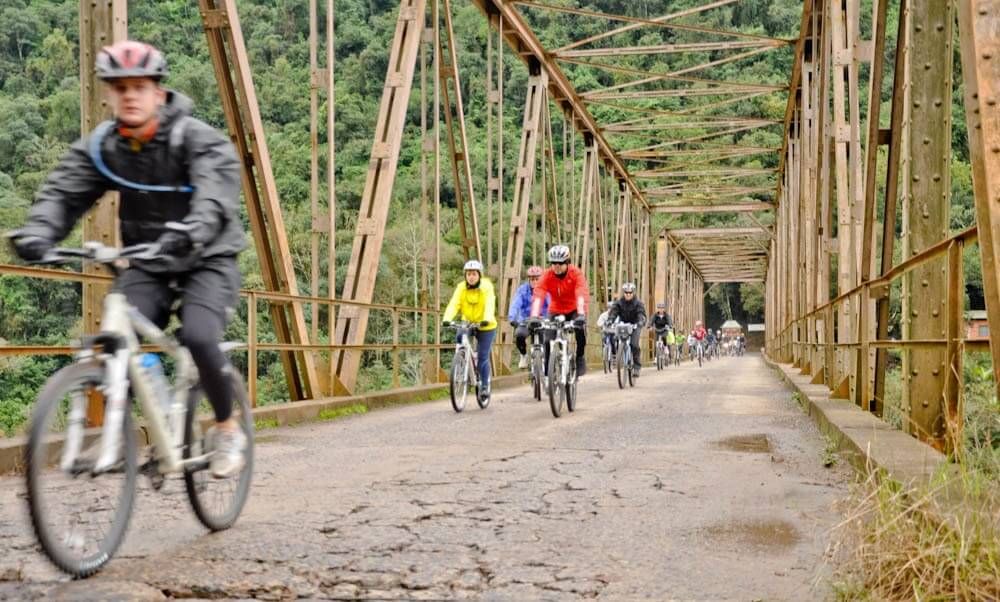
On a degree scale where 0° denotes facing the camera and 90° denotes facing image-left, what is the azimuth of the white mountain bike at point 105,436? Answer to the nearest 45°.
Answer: approximately 45°

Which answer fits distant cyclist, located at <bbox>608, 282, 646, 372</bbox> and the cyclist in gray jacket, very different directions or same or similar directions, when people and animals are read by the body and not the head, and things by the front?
same or similar directions

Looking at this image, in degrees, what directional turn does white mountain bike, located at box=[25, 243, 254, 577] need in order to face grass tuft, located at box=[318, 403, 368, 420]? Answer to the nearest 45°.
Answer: approximately 135° to its right

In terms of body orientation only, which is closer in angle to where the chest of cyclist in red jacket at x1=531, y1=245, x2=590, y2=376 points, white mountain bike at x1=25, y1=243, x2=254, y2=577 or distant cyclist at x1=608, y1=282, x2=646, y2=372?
the white mountain bike

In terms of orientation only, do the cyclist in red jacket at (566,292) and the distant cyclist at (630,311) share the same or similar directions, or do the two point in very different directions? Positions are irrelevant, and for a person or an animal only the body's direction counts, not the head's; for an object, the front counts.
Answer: same or similar directions

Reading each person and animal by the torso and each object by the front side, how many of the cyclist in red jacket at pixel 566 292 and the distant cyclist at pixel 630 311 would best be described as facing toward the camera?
2

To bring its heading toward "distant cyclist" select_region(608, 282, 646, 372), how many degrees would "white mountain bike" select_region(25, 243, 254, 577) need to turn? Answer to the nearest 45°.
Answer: approximately 180°

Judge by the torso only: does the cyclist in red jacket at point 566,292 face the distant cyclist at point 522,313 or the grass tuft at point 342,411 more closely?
the grass tuft

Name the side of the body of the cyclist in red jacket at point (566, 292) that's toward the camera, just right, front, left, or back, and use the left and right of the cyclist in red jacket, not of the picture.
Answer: front

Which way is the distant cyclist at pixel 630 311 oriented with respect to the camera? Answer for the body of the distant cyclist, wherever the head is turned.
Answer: toward the camera

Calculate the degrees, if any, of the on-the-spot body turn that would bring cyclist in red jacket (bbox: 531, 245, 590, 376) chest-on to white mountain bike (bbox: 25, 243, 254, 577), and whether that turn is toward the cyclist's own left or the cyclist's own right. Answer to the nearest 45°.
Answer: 0° — they already face it

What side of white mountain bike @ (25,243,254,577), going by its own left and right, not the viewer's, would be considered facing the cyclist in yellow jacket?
back
